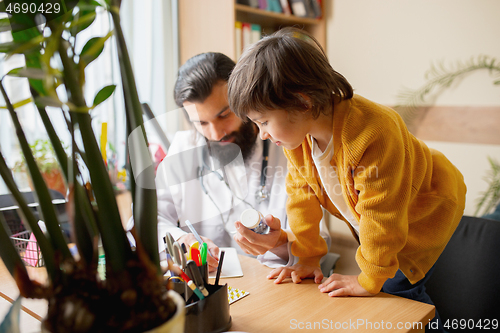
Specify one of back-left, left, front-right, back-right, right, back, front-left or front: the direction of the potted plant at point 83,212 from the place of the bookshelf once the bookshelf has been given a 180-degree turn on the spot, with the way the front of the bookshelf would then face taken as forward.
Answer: back-left

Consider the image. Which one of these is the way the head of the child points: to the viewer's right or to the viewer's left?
to the viewer's left

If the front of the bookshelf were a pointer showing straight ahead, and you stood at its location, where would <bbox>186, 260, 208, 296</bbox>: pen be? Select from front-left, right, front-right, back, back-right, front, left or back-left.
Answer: front-right

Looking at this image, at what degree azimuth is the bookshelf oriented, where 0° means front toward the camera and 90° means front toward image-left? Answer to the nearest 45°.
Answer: approximately 315°

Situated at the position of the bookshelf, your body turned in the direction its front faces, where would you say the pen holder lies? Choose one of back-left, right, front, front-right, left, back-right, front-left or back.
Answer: front-right
